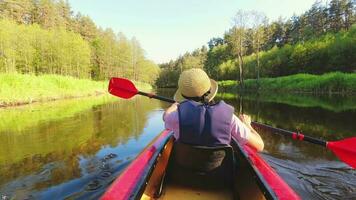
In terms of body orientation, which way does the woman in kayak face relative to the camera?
away from the camera

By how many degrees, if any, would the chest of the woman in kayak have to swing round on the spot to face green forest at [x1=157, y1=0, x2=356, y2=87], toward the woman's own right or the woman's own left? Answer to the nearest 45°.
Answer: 0° — they already face it

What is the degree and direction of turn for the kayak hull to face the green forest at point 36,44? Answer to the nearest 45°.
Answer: approximately 45° to its left

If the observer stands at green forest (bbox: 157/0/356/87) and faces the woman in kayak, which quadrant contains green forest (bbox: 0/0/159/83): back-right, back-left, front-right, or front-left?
front-right

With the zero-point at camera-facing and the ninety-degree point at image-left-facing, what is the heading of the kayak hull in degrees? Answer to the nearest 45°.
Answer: approximately 180°

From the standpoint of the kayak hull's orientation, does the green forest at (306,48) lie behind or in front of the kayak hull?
in front
